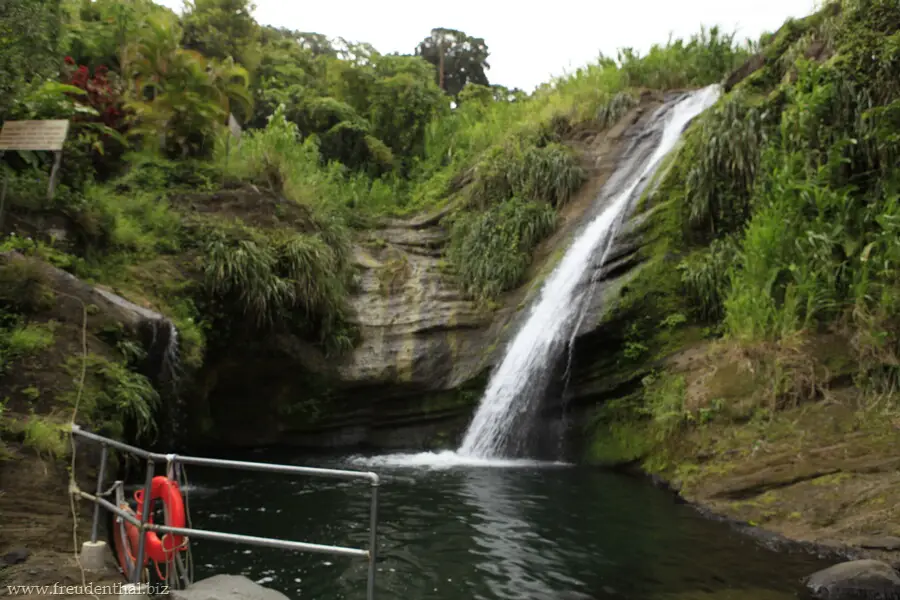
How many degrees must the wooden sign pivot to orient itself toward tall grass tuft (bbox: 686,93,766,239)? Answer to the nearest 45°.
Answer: approximately 90° to its left

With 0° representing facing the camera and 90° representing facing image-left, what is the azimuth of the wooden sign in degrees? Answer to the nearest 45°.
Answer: approximately 0°

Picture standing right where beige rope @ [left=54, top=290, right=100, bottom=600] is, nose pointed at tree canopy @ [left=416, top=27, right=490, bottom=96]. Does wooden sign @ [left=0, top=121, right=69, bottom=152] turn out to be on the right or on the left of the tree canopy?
left

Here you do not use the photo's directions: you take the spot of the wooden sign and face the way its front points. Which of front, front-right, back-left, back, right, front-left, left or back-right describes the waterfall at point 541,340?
left

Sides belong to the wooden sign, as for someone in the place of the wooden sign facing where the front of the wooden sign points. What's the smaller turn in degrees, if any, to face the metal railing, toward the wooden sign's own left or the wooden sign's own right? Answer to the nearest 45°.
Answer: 0° — it already faces it

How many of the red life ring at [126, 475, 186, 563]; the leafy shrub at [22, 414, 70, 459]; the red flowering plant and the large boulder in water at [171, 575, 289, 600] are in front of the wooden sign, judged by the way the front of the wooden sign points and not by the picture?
3

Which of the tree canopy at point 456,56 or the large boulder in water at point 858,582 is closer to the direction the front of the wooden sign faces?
the large boulder in water
